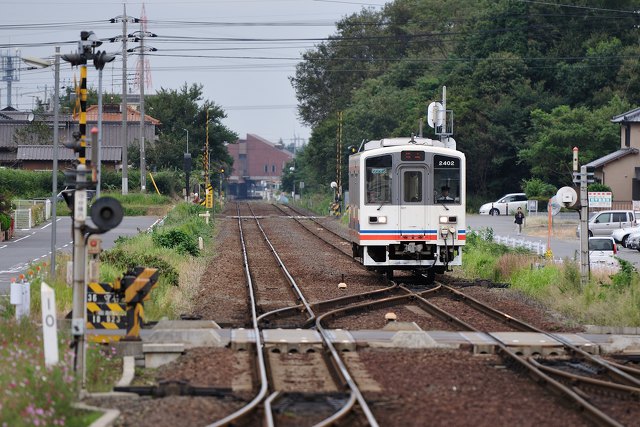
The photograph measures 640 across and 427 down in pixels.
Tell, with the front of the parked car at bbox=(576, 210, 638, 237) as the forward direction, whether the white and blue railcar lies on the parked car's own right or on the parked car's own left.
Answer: on the parked car's own left

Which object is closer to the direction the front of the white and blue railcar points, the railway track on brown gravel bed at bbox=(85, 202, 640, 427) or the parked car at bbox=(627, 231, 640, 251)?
the railway track on brown gravel bed

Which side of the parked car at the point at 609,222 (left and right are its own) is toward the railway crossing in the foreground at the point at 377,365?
left

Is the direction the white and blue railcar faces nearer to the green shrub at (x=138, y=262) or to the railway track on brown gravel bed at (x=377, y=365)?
the railway track on brown gravel bed

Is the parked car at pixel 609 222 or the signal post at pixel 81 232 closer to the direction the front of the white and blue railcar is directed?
the signal post

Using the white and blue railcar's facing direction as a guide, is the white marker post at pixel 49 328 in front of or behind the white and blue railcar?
in front

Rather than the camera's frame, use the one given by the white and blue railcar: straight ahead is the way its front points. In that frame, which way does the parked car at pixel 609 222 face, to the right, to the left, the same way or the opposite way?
to the right

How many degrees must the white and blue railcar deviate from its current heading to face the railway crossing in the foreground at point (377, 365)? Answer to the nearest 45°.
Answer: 0° — it already faces it

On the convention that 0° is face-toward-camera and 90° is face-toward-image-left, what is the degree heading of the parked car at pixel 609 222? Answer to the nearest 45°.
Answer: approximately 90°

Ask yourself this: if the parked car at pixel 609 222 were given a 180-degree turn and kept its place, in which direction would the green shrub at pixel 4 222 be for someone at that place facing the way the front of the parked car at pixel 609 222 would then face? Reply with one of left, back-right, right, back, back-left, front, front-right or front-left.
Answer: back-right

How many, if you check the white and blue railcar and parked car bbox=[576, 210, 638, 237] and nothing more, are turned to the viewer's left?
1
